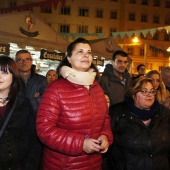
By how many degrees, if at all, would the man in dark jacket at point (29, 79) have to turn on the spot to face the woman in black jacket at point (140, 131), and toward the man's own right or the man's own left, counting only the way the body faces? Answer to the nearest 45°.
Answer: approximately 45° to the man's own left

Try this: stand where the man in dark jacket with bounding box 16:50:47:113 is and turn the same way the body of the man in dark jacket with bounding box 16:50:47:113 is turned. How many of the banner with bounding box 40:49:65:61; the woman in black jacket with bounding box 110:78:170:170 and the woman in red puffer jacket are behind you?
1

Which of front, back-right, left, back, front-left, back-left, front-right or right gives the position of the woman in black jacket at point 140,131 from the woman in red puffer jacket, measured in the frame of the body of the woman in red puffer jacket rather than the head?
left

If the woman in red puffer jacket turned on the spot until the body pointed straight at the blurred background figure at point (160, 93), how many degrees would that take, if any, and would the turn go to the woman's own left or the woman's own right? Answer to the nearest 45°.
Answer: approximately 90° to the woman's own left

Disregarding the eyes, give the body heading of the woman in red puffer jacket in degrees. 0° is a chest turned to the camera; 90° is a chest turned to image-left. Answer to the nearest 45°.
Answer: approximately 315°

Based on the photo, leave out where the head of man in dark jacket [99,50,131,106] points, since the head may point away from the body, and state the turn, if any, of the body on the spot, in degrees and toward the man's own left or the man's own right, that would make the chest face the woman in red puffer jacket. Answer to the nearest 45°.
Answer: approximately 45° to the man's own right

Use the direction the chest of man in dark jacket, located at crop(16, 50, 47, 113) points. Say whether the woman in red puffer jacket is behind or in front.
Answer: in front

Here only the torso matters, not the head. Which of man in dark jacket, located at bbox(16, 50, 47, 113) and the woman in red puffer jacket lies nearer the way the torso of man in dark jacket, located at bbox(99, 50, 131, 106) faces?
the woman in red puffer jacket

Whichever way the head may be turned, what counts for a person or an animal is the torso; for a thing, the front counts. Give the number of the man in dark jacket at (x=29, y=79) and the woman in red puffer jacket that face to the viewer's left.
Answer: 0

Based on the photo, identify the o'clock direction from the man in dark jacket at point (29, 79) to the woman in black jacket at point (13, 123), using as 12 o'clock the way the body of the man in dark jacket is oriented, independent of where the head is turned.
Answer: The woman in black jacket is roughly at 12 o'clock from the man in dark jacket.
